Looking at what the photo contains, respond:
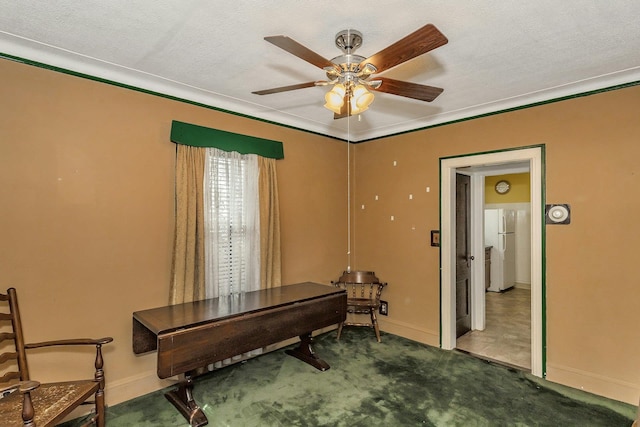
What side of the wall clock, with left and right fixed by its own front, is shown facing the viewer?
front

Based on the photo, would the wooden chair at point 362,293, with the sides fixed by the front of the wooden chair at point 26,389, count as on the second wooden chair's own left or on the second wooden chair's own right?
on the second wooden chair's own left

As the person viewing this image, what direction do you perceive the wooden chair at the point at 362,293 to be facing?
facing the viewer

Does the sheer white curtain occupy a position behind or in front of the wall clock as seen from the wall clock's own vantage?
in front

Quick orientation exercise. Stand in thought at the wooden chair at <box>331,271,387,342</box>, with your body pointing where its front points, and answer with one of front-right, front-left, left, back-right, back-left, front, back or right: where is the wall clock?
back-left

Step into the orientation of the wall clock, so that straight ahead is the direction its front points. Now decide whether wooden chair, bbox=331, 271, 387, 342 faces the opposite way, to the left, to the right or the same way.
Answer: the same way

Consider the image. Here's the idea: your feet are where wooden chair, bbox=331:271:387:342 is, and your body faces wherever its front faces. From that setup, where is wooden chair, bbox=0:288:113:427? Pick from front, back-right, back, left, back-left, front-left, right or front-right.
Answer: front-right

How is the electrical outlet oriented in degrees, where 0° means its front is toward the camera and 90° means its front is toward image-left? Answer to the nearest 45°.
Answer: approximately 45°

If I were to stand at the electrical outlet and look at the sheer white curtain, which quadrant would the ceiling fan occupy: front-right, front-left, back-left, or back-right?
front-left

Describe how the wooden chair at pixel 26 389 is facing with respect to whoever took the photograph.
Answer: facing the viewer and to the right of the viewer

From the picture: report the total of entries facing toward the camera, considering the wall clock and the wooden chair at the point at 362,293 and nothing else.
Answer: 2

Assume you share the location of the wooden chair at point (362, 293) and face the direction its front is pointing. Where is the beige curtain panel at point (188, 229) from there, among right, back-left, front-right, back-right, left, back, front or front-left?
front-right
